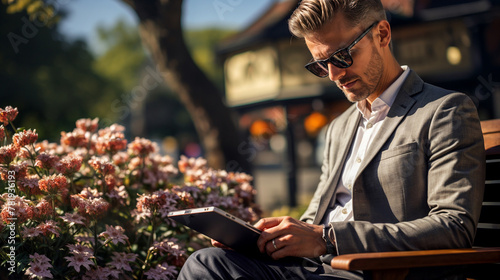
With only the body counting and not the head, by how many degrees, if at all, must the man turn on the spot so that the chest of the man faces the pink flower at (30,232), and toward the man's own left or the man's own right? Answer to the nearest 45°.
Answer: approximately 45° to the man's own right

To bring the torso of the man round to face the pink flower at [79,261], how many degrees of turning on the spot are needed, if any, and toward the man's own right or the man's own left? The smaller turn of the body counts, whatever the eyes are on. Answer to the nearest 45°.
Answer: approximately 45° to the man's own right

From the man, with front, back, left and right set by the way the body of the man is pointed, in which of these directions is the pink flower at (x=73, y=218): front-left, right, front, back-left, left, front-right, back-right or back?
front-right

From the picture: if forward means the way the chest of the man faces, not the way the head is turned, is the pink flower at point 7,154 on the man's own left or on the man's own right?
on the man's own right

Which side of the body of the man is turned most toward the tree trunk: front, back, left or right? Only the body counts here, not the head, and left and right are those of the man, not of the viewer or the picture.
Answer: right

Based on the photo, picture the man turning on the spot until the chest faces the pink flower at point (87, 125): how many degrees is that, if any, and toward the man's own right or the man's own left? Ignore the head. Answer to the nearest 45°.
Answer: approximately 90° to the man's own right

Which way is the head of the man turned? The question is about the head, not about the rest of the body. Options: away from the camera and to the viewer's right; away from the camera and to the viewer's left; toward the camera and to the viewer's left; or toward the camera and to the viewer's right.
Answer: toward the camera and to the viewer's left

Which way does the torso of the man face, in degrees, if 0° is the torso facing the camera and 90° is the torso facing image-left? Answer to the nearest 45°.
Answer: approximately 45°

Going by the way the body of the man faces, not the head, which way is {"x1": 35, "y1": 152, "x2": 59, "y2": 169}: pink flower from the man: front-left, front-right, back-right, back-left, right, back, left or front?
front-right
